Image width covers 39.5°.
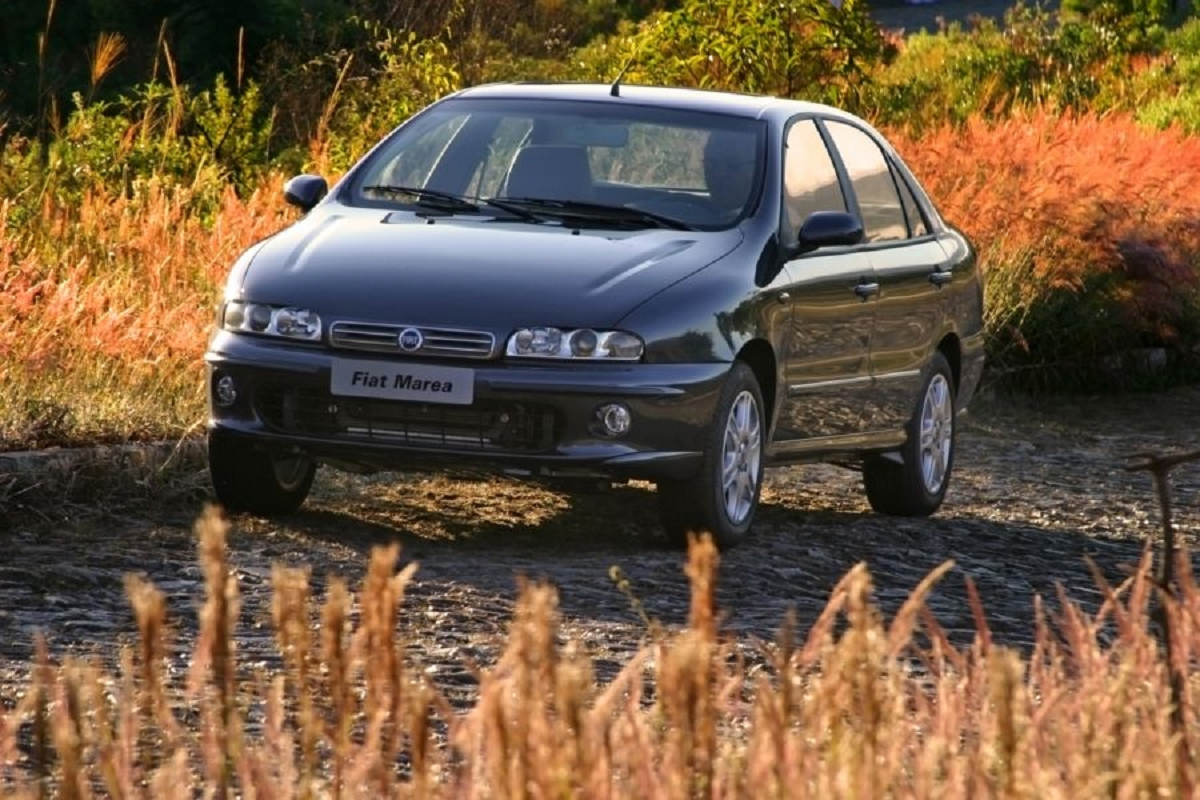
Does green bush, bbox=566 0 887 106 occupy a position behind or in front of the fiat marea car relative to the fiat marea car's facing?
behind
